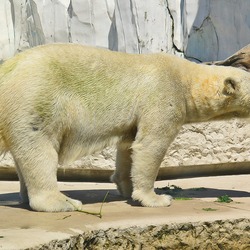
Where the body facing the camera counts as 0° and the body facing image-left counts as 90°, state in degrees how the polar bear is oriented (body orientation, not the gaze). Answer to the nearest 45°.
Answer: approximately 270°

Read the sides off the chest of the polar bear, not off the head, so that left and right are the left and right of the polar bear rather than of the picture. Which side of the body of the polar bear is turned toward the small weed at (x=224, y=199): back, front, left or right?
front
